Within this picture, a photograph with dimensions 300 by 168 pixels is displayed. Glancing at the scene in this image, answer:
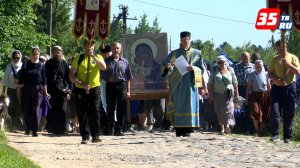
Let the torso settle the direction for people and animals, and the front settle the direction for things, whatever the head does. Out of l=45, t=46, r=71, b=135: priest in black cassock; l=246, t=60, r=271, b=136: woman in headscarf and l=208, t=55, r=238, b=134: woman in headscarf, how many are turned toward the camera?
3

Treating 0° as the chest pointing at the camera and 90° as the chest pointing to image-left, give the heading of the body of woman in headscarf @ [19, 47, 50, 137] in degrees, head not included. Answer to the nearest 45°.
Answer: approximately 0°

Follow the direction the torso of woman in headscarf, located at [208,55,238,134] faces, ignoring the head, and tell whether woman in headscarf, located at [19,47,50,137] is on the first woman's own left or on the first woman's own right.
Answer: on the first woman's own right

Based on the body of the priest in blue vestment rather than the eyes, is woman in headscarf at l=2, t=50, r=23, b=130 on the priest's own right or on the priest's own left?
on the priest's own right

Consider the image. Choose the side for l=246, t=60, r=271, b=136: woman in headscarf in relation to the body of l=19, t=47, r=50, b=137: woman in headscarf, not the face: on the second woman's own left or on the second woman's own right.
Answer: on the second woman's own left

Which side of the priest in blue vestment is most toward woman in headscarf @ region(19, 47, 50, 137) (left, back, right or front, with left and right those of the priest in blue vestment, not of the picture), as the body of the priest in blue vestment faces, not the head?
right

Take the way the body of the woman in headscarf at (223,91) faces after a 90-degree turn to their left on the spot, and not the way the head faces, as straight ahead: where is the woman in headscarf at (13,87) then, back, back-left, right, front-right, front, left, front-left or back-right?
back
